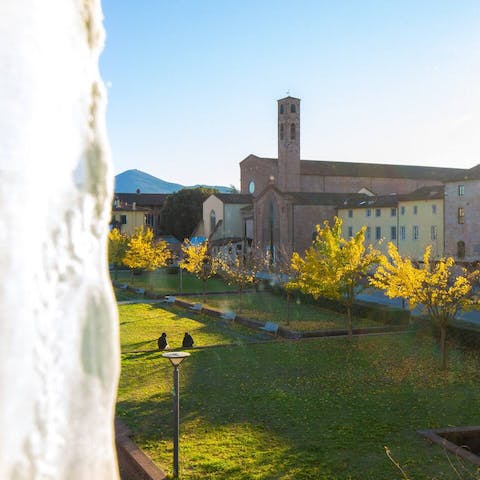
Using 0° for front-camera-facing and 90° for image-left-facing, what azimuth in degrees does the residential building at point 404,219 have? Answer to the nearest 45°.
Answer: approximately 45°

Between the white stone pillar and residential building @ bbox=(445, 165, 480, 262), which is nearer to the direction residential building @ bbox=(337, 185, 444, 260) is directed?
the white stone pillar

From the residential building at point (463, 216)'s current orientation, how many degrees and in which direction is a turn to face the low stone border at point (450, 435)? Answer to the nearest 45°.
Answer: approximately 45° to its left

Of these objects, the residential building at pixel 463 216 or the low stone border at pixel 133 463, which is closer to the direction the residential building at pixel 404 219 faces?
the low stone border

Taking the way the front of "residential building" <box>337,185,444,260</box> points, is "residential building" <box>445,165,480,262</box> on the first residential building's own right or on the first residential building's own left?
on the first residential building's own left

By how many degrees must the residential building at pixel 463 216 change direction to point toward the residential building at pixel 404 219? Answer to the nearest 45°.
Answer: approximately 90° to its right

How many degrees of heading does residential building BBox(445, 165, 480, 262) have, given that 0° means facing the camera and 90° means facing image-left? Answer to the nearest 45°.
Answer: approximately 45°

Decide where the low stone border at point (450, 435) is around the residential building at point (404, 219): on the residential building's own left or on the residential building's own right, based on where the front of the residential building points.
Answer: on the residential building's own left
